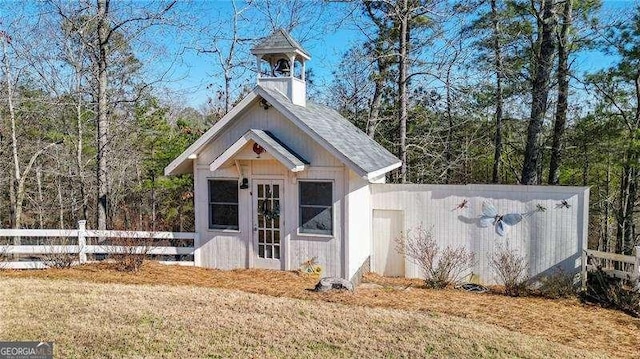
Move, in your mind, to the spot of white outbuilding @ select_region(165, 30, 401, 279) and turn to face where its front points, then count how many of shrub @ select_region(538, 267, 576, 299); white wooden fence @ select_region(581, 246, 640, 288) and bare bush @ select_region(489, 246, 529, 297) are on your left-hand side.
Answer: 3

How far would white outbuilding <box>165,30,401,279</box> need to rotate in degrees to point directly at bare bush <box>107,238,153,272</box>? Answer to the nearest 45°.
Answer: approximately 90° to its right

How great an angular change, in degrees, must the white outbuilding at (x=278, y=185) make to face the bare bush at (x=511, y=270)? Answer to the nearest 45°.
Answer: approximately 90° to its left

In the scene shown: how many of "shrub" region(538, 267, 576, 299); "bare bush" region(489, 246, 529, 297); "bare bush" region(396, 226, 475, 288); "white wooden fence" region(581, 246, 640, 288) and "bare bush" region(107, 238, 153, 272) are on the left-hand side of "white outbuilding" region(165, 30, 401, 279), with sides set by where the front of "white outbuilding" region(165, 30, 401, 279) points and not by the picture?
4

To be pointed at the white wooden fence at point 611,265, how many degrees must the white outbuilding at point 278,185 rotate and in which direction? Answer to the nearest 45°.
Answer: approximately 90° to its left

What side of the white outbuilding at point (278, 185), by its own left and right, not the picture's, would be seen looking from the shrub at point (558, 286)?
left

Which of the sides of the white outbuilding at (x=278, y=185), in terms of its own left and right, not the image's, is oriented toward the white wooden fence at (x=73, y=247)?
right

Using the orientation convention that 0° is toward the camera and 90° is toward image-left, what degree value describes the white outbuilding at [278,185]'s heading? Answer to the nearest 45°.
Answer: approximately 0°

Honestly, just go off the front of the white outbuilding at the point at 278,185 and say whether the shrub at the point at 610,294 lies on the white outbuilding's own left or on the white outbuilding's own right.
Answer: on the white outbuilding's own left
